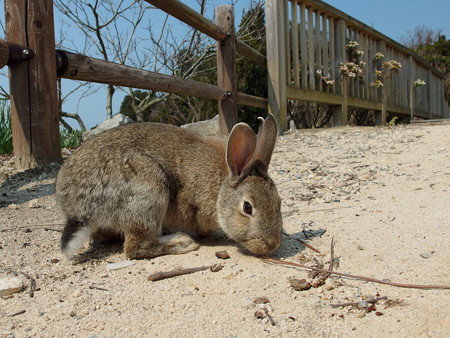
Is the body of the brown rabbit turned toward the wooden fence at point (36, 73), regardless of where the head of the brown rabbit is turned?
no

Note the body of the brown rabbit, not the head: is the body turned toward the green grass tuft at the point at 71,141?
no

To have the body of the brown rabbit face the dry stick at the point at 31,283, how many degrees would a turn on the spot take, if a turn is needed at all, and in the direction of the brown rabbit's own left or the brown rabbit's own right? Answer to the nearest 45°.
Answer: approximately 135° to the brown rabbit's own right

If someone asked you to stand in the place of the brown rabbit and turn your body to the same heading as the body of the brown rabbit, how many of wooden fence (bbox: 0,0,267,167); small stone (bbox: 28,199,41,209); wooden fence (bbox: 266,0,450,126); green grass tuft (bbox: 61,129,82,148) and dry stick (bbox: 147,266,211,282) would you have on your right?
1

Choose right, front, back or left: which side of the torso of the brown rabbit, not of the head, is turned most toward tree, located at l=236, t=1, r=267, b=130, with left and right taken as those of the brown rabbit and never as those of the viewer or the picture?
left

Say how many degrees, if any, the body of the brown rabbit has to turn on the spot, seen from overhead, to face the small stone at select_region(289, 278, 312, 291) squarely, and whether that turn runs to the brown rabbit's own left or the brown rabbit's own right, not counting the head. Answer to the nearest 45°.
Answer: approximately 45° to the brown rabbit's own right

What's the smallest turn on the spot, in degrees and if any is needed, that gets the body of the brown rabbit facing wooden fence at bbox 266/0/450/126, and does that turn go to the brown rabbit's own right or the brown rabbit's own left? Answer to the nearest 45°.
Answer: approximately 45° to the brown rabbit's own left

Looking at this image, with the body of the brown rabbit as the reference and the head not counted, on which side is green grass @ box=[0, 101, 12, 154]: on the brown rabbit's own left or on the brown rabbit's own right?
on the brown rabbit's own left

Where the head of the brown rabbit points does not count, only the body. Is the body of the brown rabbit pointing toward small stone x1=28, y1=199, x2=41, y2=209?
no

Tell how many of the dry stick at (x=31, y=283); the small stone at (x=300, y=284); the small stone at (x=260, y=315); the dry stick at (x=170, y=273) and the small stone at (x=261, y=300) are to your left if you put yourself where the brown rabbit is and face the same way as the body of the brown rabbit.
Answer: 0

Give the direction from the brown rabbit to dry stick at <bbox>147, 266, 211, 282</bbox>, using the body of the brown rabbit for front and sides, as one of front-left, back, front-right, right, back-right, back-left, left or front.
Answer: right

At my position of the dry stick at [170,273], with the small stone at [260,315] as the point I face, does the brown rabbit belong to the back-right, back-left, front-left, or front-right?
back-left

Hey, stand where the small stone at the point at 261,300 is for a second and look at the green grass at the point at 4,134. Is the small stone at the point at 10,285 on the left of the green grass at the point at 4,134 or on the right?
left

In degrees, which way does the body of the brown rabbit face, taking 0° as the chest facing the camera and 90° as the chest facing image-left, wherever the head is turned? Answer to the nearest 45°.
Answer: approximately 270°

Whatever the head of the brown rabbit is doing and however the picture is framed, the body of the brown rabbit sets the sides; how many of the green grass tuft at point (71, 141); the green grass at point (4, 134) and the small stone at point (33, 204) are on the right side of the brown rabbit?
0

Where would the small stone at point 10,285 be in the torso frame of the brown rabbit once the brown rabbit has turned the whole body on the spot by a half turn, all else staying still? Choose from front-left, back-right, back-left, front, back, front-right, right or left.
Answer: front-left
